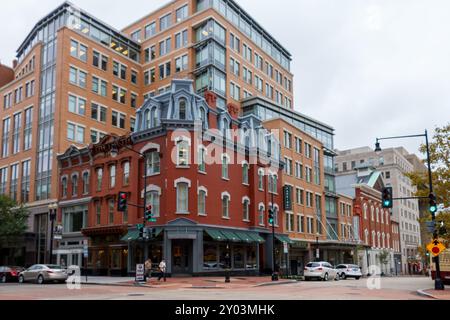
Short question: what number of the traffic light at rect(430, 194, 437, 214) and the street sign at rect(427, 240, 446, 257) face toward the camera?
2

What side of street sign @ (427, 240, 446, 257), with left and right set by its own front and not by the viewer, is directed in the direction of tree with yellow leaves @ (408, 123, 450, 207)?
back

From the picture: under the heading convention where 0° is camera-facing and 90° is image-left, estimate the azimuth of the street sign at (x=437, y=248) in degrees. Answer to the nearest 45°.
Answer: approximately 0°

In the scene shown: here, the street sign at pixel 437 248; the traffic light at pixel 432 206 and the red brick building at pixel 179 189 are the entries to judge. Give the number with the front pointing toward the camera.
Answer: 3

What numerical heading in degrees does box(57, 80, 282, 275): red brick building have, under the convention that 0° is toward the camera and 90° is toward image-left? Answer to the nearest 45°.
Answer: approximately 0°

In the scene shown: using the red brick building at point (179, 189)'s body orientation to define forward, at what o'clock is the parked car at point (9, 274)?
The parked car is roughly at 3 o'clock from the red brick building.

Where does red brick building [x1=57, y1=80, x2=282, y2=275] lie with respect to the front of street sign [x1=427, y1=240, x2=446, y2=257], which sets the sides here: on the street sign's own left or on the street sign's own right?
on the street sign's own right

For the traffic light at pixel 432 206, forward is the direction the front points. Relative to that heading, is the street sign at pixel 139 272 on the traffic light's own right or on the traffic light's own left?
on the traffic light's own right

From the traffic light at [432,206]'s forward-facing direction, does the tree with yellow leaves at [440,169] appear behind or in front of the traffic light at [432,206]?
behind

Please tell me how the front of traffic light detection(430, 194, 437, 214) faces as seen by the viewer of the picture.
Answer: facing the viewer

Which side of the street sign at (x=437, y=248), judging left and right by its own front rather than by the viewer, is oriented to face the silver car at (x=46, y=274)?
right

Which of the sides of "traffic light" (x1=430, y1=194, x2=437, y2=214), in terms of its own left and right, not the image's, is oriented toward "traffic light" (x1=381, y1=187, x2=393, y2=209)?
right
